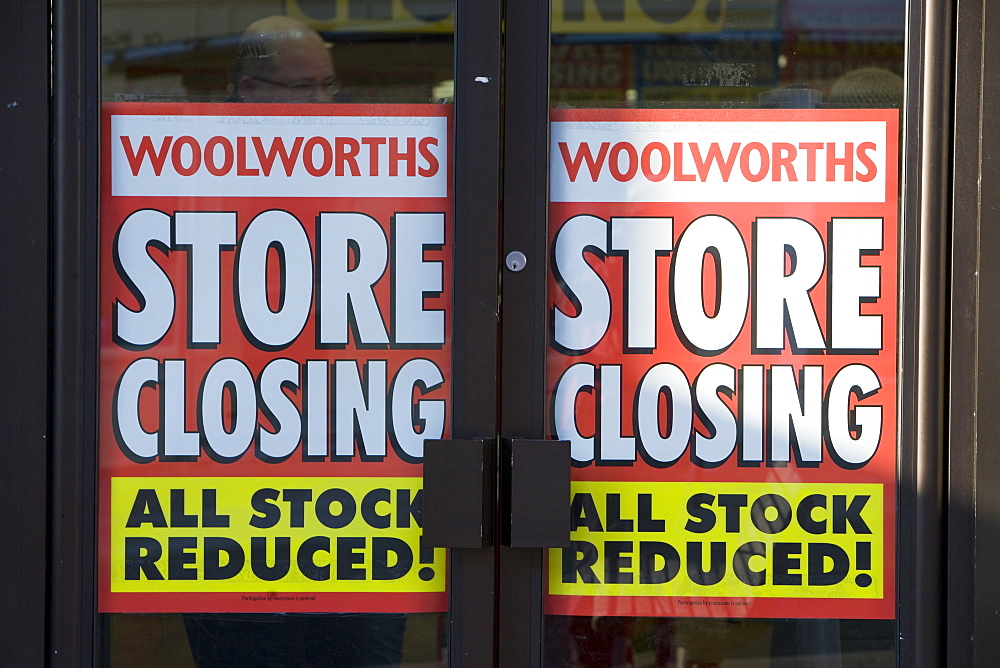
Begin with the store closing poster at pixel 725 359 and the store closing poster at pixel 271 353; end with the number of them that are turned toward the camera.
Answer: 2

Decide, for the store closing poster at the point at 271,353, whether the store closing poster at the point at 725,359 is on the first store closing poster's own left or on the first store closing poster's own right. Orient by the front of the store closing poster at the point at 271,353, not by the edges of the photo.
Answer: on the first store closing poster's own left

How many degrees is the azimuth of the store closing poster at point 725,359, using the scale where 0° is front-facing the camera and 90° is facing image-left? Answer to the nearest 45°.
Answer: approximately 0°

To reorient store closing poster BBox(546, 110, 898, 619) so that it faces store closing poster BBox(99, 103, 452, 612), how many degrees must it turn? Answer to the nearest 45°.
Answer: approximately 90° to its right
